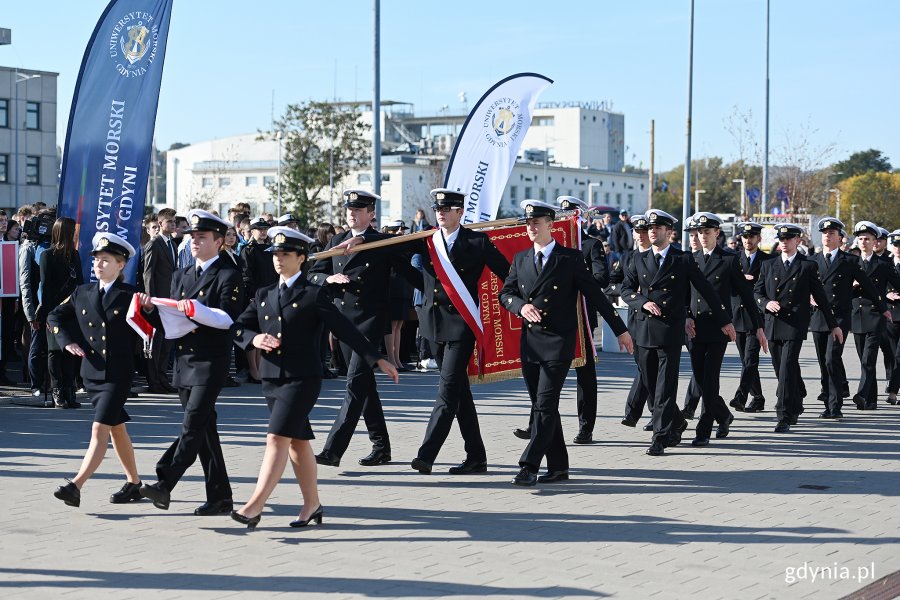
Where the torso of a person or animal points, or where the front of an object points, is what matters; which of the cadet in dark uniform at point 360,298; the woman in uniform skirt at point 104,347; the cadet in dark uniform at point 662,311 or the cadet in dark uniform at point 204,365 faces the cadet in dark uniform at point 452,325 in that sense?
the cadet in dark uniform at point 662,311

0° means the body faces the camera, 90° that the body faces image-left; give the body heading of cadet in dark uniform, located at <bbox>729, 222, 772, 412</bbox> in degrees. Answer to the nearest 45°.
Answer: approximately 45°

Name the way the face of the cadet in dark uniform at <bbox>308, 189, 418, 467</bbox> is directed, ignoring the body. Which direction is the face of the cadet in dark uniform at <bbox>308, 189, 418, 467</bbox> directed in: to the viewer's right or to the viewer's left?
to the viewer's left

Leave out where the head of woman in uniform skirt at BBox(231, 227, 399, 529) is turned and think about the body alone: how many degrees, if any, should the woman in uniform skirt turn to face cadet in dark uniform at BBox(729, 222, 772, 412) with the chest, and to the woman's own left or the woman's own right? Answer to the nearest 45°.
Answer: approximately 180°

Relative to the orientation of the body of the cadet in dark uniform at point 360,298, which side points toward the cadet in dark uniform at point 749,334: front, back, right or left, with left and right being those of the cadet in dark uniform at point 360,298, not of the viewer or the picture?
back

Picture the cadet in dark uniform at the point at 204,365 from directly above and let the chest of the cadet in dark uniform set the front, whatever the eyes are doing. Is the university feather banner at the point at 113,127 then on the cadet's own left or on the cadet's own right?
on the cadet's own right

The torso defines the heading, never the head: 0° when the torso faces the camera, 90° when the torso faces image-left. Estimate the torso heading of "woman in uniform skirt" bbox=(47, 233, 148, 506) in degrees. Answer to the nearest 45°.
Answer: approximately 45°
